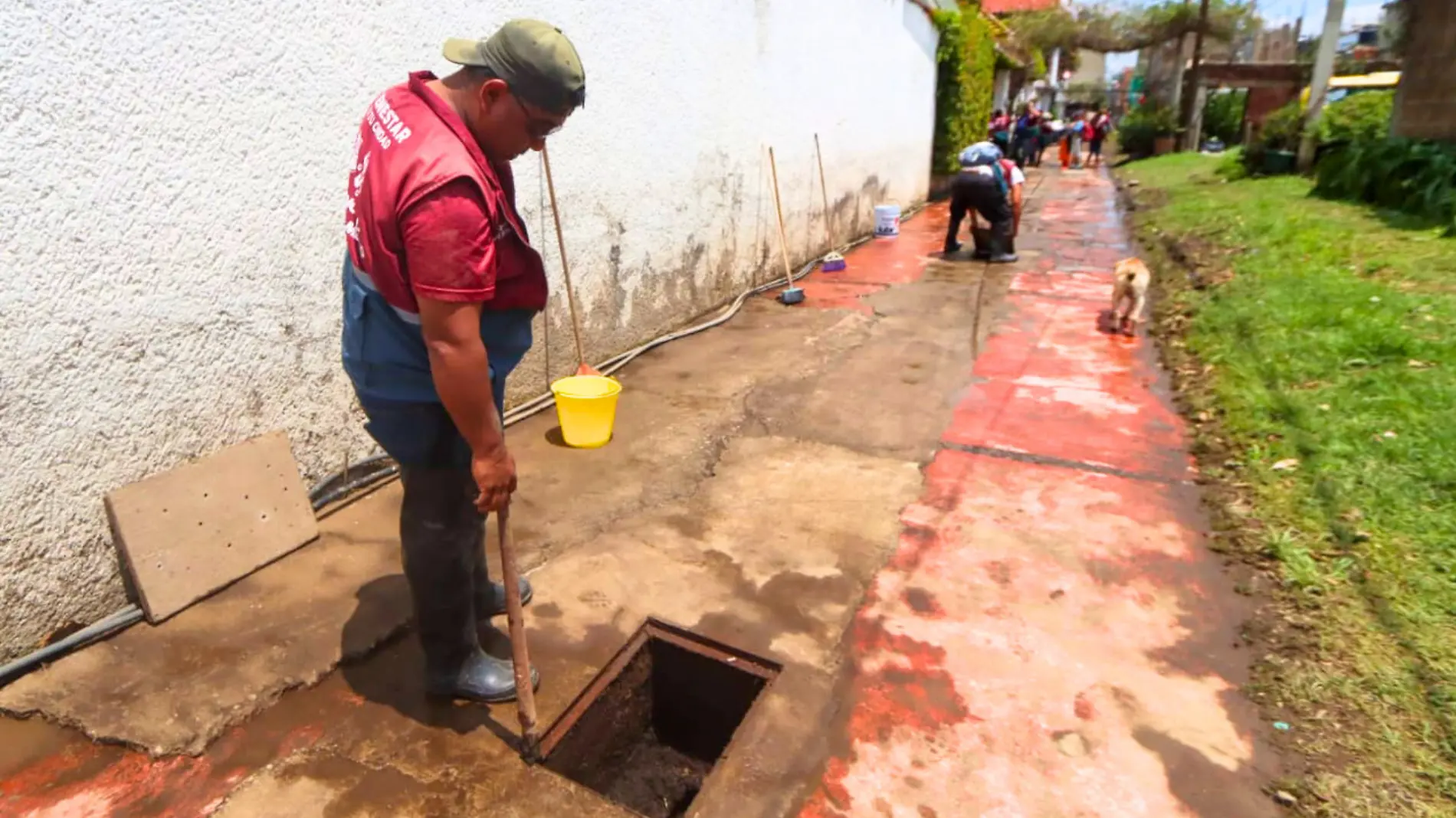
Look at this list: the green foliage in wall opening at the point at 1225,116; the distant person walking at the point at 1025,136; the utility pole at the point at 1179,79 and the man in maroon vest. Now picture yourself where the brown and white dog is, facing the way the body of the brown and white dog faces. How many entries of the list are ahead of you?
3

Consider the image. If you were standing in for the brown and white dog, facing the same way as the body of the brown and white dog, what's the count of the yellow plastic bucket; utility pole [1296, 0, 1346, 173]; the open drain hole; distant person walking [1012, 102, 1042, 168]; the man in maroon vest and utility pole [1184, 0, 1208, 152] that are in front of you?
3

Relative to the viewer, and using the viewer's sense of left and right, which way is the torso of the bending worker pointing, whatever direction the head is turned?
facing away from the viewer and to the right of the viewer

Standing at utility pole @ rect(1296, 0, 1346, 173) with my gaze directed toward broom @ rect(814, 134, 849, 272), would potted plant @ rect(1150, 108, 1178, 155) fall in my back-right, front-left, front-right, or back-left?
back-right

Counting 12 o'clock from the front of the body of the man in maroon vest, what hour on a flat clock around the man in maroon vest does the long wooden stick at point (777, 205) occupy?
The long wooden stick is roughly at 10 o'clock from the man in maroon vest.

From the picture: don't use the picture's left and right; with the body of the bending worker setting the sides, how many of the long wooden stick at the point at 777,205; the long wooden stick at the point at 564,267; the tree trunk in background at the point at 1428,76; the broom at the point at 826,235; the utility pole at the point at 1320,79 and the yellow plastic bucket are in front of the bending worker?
2

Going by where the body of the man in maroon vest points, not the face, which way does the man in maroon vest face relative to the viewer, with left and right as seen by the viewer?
facing to the right of the viewer

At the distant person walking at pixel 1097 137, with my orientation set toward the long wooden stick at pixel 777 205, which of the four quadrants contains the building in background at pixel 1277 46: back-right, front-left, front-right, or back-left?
back-left

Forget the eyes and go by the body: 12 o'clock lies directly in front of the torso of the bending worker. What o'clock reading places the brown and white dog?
The brown and white dog is roughly at 4 o'clock from the bending worker.

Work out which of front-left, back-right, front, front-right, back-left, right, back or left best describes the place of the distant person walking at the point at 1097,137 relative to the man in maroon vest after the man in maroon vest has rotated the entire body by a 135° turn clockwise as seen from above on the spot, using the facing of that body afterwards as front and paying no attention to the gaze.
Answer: back

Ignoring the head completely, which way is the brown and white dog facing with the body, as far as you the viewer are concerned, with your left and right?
facing away from the viewer

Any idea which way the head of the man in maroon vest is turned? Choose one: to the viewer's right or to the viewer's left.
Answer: to the viewer's right

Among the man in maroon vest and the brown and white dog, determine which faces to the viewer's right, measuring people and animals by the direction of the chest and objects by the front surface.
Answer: the man in maroon vest

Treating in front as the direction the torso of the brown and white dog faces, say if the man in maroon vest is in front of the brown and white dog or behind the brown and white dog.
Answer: behind

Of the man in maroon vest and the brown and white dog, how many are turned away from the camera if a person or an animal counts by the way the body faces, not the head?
1

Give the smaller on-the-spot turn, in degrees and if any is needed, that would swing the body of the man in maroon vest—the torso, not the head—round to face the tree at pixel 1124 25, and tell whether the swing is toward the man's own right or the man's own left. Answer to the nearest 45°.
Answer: approximately 45° to the man's own left
